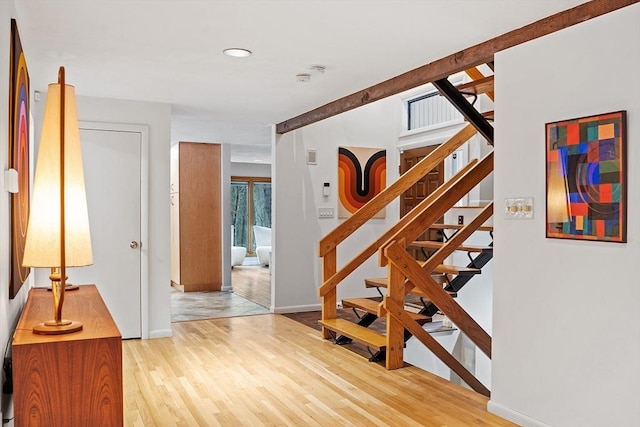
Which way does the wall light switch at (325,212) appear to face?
toward the camera

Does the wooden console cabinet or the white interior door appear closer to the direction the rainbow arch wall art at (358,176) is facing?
the wooden console cabinet

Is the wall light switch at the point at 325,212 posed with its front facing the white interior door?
no

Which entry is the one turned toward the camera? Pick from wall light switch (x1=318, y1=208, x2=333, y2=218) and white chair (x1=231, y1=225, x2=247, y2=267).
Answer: the wall light switch

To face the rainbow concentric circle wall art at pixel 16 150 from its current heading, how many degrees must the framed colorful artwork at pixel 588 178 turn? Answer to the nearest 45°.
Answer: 0° — it already faces it

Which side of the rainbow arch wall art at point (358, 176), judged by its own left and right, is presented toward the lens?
front

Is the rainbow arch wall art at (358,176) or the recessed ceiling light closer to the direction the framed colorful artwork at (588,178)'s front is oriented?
the recessed ceiling light

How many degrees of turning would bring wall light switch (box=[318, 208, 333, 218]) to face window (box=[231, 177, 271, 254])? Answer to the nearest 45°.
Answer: approximately 180°

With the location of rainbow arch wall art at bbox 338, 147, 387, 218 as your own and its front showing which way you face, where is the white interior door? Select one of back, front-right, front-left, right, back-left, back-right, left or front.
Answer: front-right

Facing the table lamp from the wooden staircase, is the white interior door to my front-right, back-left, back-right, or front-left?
front-right

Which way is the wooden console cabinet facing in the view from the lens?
facing to the right of the viewer

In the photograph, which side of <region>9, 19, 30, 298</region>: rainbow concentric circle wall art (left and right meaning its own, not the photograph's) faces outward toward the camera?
right

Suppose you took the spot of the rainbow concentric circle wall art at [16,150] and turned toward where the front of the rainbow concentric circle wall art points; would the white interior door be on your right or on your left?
on your left
